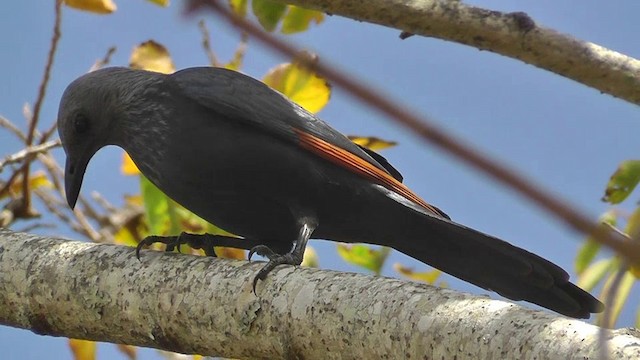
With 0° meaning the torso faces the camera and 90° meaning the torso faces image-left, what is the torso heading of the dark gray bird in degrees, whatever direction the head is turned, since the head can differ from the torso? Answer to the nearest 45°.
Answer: approximately 90°

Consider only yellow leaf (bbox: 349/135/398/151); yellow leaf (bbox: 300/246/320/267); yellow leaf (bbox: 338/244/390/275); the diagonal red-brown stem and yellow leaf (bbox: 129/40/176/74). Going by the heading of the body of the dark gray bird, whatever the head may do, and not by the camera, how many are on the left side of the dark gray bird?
1

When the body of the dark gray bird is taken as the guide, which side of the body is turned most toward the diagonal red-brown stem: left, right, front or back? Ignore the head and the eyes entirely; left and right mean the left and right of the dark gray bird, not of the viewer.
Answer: left

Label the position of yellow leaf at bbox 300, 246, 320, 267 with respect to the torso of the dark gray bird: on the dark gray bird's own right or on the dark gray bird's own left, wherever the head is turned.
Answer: on the dark gray bird's own right

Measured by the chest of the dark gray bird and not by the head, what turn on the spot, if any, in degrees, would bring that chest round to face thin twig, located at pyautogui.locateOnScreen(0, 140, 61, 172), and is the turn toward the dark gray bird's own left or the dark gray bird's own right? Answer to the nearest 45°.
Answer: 0° — it already faces it

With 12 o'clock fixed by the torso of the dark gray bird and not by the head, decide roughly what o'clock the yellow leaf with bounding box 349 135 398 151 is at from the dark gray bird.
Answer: The yellow leaf is roughly at 4 o'clock from the dark gray bird.

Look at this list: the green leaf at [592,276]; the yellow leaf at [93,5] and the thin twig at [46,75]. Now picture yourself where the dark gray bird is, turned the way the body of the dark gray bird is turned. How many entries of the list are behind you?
1

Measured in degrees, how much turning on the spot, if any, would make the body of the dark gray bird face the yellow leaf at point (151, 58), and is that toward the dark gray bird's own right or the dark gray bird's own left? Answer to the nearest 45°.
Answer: approximately 45° to the dark gray bird's own right

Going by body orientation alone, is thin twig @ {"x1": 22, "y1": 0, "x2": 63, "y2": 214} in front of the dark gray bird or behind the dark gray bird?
in front
